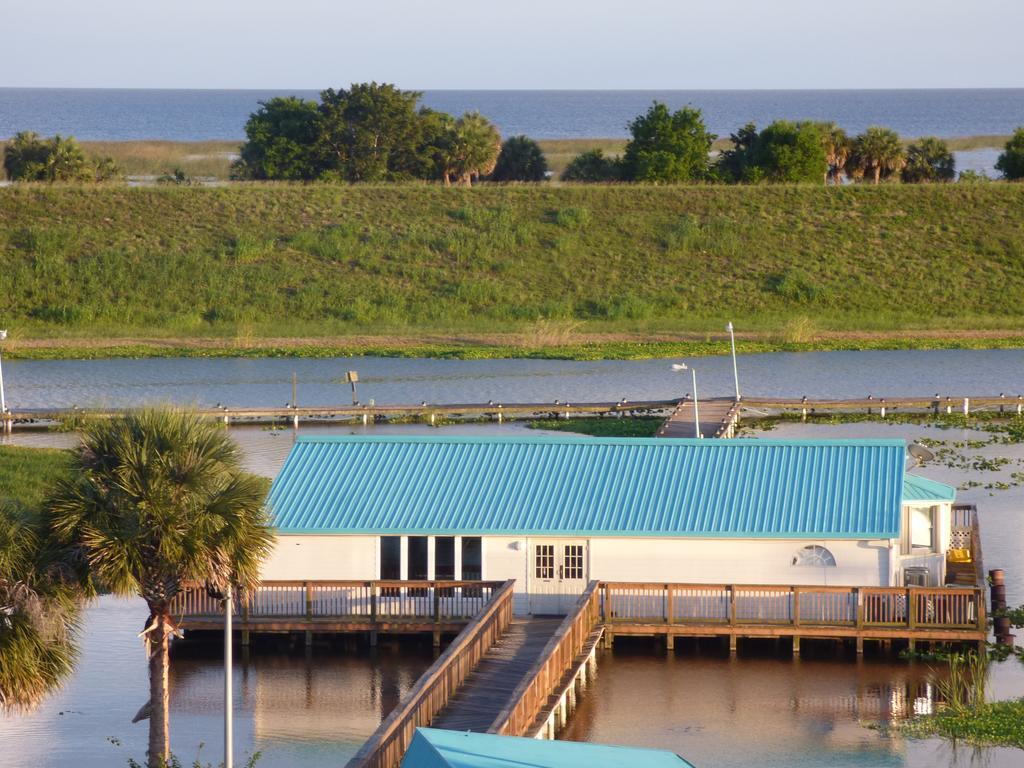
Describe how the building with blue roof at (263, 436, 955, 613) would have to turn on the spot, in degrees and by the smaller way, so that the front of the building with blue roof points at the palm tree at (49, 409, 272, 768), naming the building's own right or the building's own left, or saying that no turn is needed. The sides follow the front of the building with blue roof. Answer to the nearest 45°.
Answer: approximately 45° to the building's own right

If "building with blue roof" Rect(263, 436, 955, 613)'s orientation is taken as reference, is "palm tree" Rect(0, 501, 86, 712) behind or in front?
in front

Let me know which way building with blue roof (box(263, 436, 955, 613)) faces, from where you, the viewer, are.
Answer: facing the viewer

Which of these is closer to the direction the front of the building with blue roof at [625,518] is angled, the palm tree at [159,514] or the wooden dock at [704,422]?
the palm tree

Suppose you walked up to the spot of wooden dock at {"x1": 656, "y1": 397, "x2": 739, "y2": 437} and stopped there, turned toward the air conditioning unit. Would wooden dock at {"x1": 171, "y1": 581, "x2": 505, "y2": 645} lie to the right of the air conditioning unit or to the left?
right

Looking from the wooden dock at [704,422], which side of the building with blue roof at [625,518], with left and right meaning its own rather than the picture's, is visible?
back

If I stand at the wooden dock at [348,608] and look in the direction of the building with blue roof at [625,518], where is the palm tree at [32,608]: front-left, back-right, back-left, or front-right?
back-right

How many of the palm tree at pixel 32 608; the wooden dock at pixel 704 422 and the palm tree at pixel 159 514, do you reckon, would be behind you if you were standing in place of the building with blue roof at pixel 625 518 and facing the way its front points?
1
